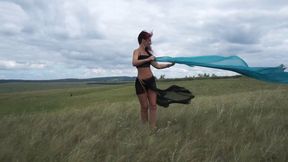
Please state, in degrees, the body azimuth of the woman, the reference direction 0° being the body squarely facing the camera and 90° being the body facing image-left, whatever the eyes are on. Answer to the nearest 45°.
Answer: approximately 315°
